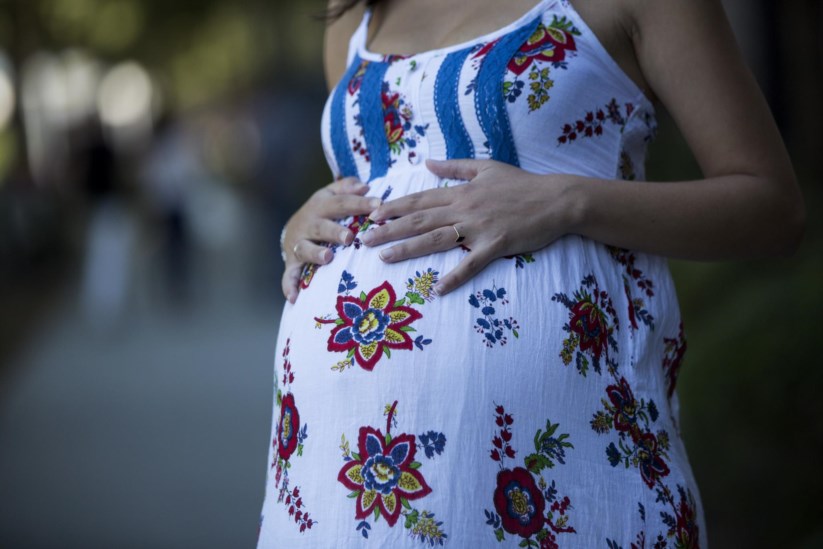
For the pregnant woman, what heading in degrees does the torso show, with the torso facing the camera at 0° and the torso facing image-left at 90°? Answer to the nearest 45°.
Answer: approximately 45°
